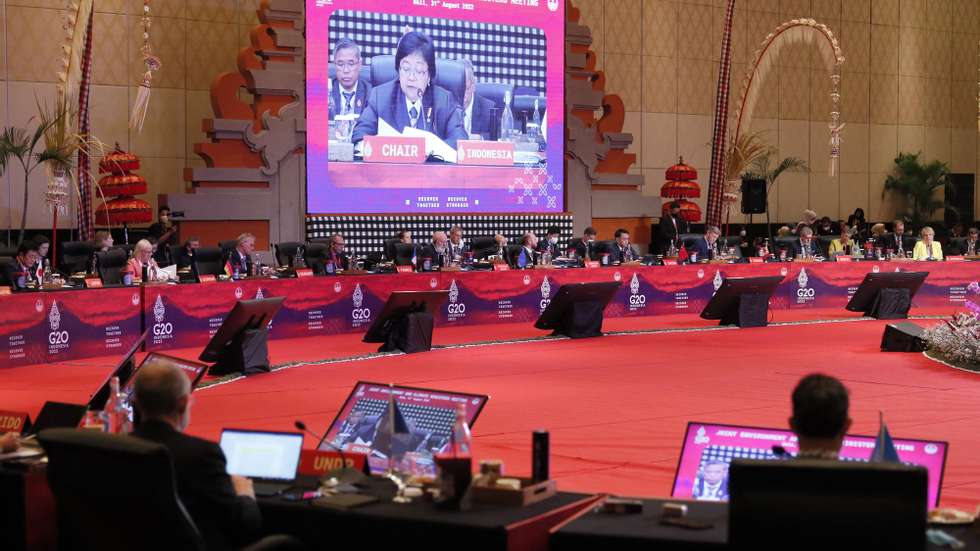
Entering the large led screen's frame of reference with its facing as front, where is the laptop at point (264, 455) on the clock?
The laptop is roughly at 12 o'clock from the large led screen.

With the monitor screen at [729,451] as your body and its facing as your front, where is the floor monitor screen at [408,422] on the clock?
the floor monitor screen at [408,422] is roughly at 3 o'clock from the monitor screen at [729,451].

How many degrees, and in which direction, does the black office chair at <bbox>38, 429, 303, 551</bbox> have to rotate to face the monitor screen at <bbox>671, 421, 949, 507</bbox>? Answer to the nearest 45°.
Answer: approximately 45° to its right

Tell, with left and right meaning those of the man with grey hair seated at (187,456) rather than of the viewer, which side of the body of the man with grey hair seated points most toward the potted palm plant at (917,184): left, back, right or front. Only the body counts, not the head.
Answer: front

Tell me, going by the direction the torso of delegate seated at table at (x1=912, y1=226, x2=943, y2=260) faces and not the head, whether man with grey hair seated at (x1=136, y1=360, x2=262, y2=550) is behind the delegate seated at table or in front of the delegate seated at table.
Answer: in front

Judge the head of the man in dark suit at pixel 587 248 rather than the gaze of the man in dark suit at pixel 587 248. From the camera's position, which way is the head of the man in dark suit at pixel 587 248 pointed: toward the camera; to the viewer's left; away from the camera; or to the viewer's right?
toward the camera

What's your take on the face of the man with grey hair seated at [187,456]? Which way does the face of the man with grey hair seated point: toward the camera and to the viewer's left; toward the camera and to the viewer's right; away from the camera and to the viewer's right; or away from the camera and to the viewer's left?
away from the camera and to the viewer's right

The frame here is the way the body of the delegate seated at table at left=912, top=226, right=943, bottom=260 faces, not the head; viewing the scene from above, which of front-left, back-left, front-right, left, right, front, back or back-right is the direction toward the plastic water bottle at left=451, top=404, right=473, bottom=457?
front

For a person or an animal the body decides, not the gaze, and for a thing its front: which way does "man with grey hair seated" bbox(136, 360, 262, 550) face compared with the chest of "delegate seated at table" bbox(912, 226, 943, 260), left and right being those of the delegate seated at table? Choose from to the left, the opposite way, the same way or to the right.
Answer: the opposite way

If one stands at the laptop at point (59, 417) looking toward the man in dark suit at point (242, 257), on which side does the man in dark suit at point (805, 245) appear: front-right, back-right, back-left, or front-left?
front-right

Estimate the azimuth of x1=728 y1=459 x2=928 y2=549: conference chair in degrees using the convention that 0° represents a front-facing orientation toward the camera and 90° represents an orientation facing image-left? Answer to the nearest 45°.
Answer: approximately 180°

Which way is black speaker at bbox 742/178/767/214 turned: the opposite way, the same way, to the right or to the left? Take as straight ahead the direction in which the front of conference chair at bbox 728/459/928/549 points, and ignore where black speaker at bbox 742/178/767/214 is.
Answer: the opposite way

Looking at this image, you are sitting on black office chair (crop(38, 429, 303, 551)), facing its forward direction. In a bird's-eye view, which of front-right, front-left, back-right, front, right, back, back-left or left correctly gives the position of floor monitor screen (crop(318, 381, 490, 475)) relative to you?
front

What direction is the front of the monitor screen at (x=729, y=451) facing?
toward the camera

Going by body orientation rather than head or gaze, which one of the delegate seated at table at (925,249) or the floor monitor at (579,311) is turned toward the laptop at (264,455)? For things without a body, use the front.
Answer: the delegate seated at table

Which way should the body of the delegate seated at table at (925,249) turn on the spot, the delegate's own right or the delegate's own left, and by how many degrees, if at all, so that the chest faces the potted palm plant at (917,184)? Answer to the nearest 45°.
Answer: approximately 180°

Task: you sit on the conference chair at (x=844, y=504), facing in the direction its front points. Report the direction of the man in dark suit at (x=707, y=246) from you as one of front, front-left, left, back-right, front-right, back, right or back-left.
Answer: front

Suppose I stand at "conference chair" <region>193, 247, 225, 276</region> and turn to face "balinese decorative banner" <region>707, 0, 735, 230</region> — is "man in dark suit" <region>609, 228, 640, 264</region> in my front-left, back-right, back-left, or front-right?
front-right

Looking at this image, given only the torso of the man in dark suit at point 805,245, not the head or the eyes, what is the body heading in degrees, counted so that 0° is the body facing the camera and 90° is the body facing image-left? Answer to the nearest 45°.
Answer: approximately 0°

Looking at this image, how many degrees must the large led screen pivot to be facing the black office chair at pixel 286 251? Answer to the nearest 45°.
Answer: approximately 45° to its right

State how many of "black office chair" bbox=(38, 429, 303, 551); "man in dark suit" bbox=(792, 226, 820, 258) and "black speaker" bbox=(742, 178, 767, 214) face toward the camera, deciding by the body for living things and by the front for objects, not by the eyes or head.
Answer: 2

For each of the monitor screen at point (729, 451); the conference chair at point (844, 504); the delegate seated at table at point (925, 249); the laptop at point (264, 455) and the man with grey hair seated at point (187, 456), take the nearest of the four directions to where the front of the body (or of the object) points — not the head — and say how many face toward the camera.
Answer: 3

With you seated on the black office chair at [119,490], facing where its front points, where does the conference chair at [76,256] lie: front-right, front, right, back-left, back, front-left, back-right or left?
front-left
